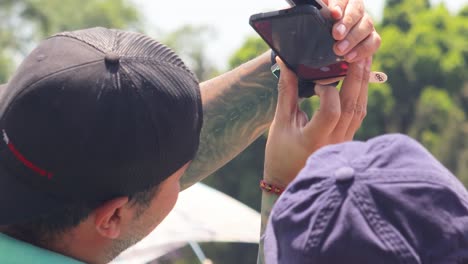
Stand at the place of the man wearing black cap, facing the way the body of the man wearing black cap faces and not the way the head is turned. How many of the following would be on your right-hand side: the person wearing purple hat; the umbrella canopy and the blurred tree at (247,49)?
1

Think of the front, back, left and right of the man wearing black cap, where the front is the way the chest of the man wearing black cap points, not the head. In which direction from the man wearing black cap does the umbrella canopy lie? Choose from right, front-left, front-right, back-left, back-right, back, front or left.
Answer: front-left

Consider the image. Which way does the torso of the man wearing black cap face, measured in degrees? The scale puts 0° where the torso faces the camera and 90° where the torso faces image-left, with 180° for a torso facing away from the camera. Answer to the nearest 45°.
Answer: approximately 225°

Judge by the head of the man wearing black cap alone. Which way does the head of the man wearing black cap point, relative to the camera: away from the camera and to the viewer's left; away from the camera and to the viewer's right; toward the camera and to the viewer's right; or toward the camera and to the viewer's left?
away from the camera and to the viewer's right

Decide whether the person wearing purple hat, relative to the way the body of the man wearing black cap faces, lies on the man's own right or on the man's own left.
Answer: on the man's own right

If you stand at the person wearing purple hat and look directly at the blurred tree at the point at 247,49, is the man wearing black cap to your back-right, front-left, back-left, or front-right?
front-left
